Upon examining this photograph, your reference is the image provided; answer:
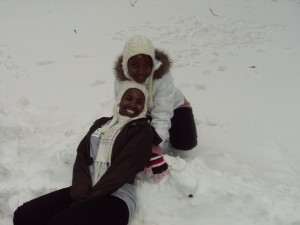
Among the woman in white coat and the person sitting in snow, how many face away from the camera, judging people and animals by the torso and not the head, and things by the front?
0

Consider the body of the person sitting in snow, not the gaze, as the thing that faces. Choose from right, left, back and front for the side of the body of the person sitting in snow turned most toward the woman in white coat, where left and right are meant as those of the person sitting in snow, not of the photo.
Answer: back

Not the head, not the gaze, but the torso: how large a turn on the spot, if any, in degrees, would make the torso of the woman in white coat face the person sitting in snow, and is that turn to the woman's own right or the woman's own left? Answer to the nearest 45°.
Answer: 0° — they already face them
